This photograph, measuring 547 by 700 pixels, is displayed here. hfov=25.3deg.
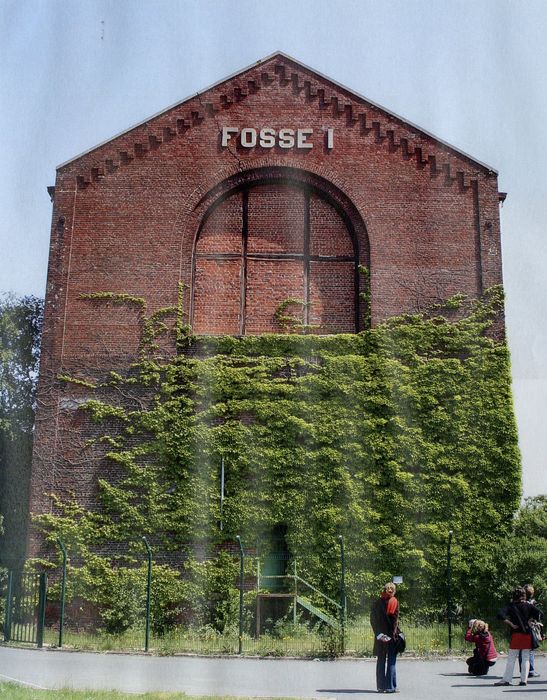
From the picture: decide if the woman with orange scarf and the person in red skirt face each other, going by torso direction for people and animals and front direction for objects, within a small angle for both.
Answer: no

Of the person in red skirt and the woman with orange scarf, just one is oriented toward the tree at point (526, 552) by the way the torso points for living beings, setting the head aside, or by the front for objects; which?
the person in red skirt

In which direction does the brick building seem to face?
toward the camera

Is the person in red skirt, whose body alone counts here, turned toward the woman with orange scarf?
no

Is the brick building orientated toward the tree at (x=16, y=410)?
no
